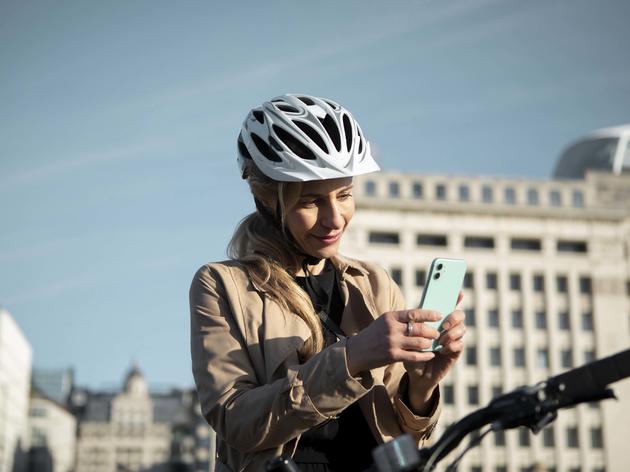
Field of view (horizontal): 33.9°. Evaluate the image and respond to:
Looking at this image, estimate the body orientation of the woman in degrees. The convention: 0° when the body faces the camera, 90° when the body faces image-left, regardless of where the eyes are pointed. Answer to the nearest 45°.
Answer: approximately 315°

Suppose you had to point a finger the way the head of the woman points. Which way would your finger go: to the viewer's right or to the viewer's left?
to the viewer's right
